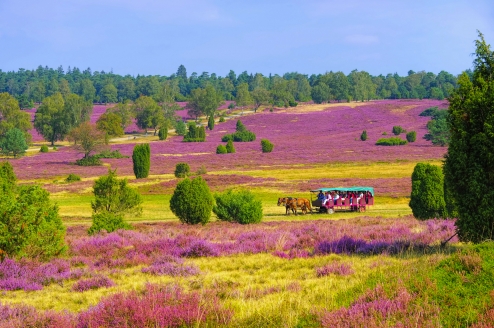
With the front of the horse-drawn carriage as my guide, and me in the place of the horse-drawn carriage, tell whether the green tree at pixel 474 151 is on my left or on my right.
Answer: on my left

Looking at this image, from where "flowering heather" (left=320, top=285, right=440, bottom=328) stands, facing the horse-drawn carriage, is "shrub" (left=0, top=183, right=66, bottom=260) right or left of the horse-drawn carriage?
left

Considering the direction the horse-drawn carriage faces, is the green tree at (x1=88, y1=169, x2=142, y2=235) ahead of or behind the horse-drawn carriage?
ahead

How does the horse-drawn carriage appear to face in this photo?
to the viewer's left

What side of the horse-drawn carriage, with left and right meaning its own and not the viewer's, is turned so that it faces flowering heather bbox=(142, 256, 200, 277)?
left

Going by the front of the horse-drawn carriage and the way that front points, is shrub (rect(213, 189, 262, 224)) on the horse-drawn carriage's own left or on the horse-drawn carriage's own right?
on the horse-drawn carriage's own left

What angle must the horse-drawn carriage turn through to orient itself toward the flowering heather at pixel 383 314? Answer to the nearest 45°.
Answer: approximately 90° to its left

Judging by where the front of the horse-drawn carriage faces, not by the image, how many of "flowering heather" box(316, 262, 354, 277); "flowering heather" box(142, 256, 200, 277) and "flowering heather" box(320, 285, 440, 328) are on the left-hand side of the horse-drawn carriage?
3

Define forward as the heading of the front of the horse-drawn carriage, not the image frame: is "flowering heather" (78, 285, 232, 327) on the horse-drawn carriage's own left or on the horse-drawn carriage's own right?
on the horse-drawn carriage's own left

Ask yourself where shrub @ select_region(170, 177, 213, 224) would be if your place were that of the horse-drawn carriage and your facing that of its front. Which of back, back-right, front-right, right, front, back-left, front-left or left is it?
front-left

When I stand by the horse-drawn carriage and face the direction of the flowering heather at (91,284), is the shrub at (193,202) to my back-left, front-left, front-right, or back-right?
front-right

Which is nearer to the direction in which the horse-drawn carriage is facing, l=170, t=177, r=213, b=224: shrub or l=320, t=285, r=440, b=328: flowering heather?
the shrub

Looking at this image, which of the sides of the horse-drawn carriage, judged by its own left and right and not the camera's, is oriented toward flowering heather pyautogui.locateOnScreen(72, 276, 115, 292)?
left

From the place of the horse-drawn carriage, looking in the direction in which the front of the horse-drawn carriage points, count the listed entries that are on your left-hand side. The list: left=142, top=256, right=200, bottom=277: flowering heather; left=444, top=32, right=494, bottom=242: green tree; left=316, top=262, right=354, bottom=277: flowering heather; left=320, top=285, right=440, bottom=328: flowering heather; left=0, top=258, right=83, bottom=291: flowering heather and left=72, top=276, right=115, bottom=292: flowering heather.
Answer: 6

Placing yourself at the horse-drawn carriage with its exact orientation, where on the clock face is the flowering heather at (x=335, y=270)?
The flowering heather is roughly at 9 o'clock from the horse-drawn carriage.
